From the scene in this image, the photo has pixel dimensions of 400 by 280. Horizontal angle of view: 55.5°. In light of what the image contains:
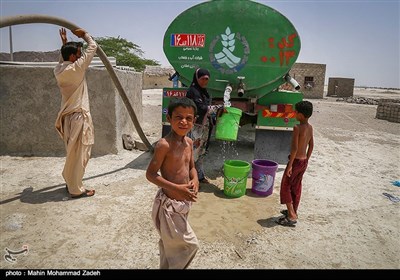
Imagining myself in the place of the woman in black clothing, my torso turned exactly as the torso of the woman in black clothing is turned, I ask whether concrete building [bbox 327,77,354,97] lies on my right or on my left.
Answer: on my left

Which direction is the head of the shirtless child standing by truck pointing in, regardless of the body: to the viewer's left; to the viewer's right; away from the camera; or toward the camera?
to the viewer's left

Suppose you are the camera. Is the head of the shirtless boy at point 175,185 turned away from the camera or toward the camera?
toward the camera

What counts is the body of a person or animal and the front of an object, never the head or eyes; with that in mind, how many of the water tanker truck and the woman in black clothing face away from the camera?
1

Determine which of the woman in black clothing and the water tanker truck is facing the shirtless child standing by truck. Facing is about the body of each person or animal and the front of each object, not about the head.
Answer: the woman in black clothing

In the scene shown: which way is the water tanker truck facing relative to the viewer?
away from the camera

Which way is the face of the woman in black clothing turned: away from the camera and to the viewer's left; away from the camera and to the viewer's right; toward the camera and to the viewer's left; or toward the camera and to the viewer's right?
toward the camera and to the viewer's right

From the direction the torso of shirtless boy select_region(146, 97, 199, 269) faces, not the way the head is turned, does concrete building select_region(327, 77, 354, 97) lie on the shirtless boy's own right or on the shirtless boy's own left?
on the shirtless boy's own left

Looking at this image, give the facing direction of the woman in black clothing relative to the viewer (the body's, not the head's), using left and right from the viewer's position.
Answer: facing the viewer and to the right of the viewer
